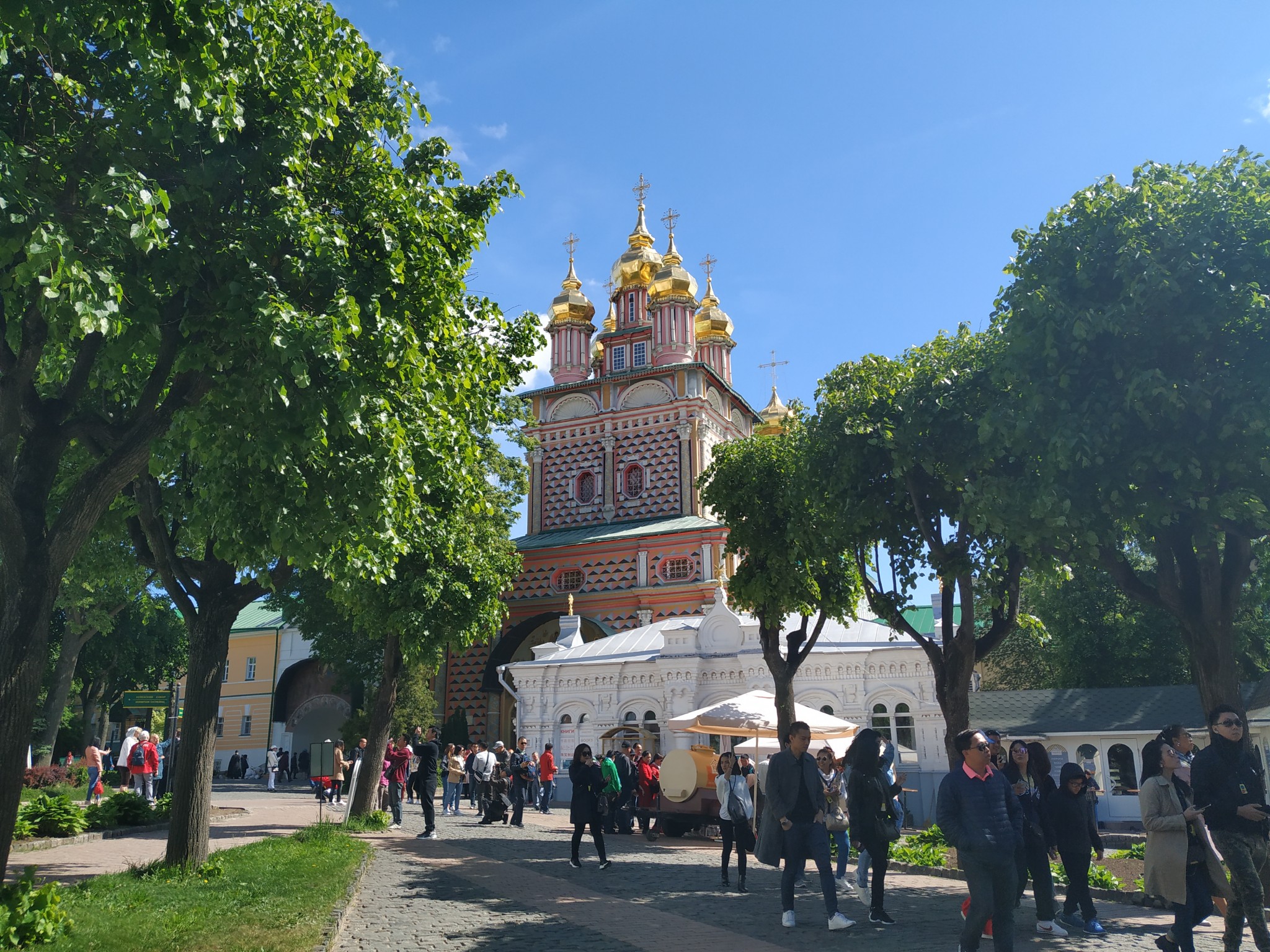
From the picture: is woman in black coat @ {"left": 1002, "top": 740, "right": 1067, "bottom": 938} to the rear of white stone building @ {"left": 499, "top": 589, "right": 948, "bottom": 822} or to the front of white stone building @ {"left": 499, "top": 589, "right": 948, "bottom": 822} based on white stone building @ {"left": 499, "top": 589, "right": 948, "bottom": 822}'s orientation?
to the front

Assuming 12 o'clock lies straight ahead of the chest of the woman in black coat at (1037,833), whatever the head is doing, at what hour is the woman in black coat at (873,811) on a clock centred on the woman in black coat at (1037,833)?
the woman in black coat at (873,811) is roughly at 3 o'clock from the woman in black coat at (1037,833).

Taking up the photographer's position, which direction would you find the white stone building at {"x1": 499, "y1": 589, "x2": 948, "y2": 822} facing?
facing the viewer

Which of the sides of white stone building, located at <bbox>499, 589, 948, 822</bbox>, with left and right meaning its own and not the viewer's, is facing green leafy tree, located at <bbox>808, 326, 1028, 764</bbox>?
front

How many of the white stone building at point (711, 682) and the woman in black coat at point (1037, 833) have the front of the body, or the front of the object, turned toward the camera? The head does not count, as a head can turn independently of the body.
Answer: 2

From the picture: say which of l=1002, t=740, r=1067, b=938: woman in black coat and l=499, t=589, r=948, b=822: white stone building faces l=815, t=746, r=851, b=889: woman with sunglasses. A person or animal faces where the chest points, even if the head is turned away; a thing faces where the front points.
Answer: the white stone building

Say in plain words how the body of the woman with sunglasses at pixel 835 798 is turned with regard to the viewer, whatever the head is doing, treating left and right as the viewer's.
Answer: facing the viewer and to the left of the viewer

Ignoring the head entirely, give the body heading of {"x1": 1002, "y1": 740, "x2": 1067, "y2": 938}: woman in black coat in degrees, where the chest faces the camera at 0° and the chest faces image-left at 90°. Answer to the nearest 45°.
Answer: approximately 0°

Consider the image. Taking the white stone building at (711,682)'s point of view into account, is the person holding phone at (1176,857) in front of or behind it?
in front

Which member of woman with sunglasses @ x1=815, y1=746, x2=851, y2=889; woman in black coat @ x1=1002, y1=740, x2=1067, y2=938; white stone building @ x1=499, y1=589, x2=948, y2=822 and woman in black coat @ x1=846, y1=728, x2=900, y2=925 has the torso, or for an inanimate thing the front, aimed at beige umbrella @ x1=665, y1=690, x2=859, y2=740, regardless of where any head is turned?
the white stone building
